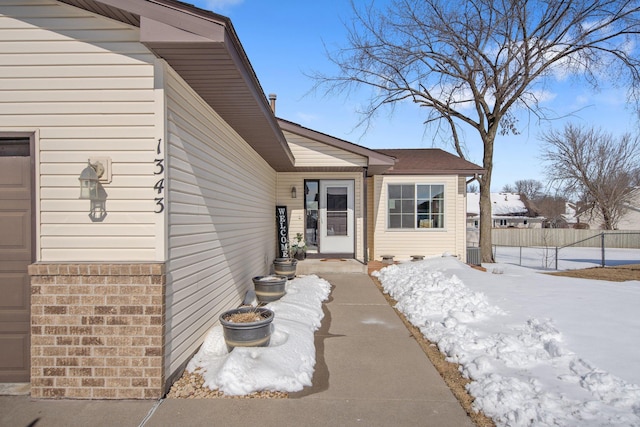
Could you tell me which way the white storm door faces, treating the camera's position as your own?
facing the viewer

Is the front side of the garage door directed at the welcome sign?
no

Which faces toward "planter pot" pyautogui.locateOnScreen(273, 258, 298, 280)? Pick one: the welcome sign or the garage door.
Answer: the welcome sign

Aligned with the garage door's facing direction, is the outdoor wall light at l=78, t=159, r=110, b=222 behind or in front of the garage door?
in front

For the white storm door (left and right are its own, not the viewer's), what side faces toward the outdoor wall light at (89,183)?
front

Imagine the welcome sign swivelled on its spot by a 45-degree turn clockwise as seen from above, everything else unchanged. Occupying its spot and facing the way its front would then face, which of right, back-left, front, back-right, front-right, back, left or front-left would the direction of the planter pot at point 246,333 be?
front-left

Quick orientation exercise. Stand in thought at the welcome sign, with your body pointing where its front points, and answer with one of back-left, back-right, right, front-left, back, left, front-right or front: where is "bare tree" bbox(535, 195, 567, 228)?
back-left

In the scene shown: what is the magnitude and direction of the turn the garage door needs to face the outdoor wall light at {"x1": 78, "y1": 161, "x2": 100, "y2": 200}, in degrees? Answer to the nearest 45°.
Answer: approximately 45° to its left

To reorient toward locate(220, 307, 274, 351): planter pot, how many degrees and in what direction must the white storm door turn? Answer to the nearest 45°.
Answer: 0° — it already faces it

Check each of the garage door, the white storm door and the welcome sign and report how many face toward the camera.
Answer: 3

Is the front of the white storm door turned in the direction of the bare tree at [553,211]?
no

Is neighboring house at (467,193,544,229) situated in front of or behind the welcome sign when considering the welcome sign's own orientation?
behind

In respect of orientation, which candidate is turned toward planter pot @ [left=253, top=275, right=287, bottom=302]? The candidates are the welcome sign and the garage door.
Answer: the welcome sign

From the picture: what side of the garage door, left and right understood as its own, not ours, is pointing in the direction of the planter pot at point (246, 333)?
left

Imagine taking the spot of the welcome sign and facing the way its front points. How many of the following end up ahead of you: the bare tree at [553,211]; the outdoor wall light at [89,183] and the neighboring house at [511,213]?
1

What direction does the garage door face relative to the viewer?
toward the camera

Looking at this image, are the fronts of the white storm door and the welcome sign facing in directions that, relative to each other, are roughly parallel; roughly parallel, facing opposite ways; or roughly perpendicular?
roughly parallel
